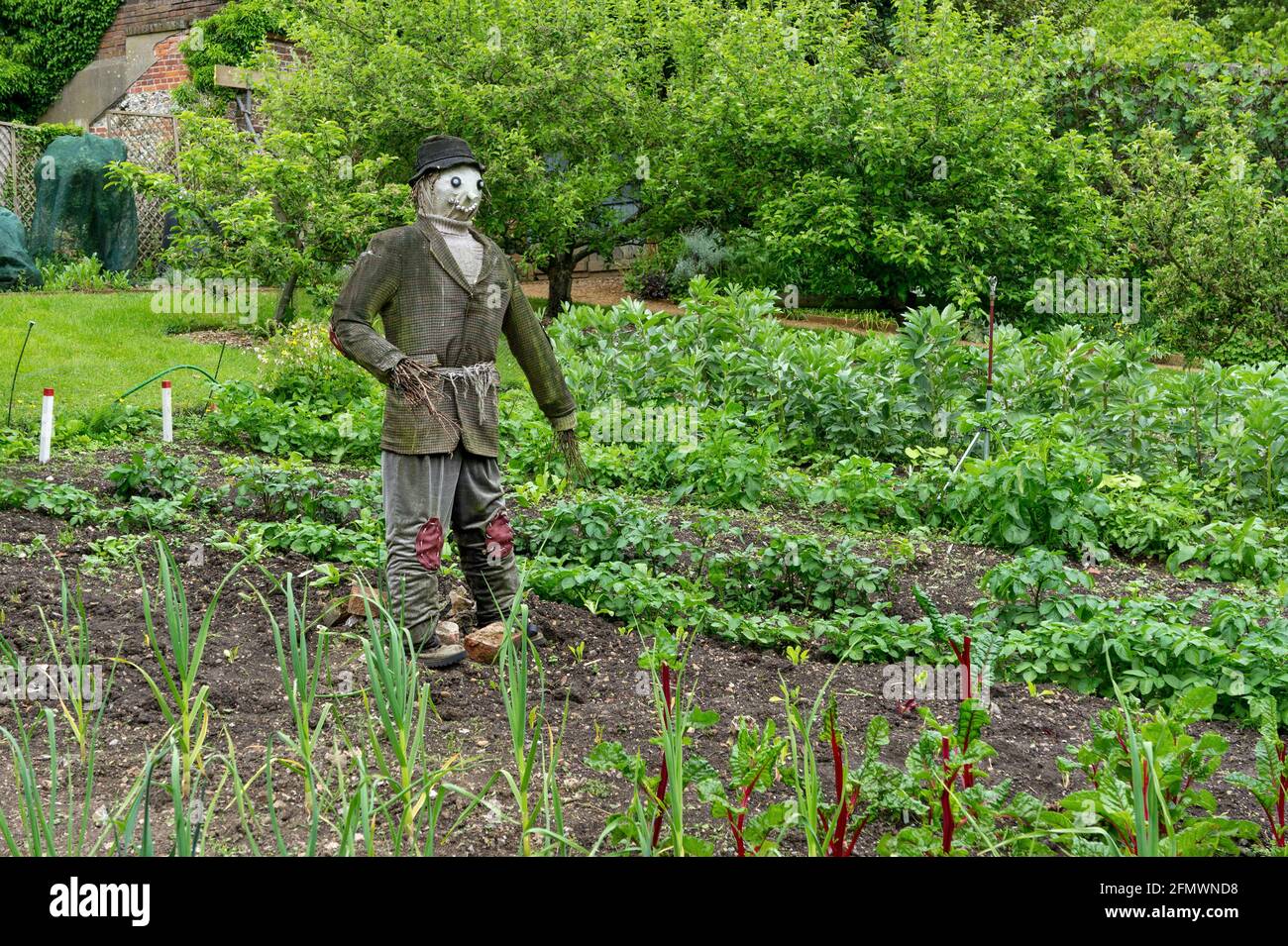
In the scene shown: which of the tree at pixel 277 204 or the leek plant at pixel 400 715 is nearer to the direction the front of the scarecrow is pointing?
the leek plant

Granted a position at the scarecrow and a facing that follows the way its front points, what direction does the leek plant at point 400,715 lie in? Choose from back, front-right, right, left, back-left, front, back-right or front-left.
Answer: front-right

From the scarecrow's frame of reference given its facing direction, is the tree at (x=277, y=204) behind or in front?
behind

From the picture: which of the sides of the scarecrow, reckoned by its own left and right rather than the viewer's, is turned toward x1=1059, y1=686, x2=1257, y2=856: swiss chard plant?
front

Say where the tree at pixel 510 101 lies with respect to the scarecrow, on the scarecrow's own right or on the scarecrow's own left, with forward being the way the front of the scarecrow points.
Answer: on the scarecrow's own left

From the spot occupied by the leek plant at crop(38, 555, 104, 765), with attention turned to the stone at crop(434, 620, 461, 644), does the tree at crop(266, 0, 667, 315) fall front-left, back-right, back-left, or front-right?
front-left

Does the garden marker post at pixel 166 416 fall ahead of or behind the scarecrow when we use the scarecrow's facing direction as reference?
behind

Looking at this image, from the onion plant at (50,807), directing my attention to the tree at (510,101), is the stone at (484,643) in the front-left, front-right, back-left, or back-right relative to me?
front-right

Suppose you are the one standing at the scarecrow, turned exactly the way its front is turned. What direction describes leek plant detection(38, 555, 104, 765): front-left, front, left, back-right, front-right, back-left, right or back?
right

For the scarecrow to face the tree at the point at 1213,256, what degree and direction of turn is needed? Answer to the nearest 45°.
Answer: approximately 90° to its left

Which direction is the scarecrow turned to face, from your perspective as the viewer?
facing the viewer and to the right of the viewer

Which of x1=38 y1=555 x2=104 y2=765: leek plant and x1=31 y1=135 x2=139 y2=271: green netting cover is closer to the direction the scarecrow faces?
the leek plant
